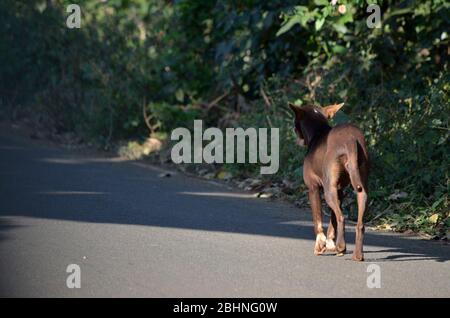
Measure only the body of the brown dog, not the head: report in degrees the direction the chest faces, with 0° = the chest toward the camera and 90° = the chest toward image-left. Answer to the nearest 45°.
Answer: approximately 135°
